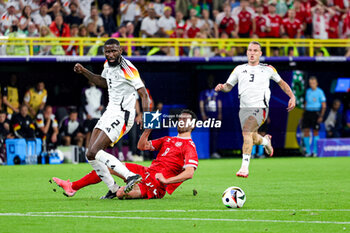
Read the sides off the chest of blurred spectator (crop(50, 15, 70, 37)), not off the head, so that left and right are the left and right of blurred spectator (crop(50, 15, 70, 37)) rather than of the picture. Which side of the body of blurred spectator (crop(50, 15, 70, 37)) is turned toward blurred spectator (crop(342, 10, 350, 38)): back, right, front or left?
left

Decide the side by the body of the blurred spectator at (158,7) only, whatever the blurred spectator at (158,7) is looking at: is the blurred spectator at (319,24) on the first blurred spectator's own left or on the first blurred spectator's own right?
on the first blurred spectator's own left

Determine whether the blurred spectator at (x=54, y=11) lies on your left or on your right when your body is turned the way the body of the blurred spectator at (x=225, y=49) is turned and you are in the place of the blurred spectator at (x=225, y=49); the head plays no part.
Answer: on your right

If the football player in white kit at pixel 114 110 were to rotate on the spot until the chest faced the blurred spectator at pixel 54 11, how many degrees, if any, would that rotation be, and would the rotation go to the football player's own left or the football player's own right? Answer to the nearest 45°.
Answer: approximately 135° to the football player's own right

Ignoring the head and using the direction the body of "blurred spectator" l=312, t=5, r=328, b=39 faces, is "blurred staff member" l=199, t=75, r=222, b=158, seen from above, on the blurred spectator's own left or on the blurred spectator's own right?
on the blurred spectator's own right

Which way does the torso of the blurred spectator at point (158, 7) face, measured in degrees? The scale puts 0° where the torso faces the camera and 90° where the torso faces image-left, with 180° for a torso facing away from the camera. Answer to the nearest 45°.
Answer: approximately 0°

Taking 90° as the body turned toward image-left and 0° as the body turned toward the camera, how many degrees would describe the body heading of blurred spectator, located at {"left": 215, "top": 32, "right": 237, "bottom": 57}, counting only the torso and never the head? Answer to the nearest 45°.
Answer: approximately 0°

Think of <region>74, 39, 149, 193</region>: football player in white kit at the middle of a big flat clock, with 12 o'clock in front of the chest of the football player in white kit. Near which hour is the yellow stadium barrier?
The yellow stadium barrier is roughly at 5 o'clock from the football player in white kit.
